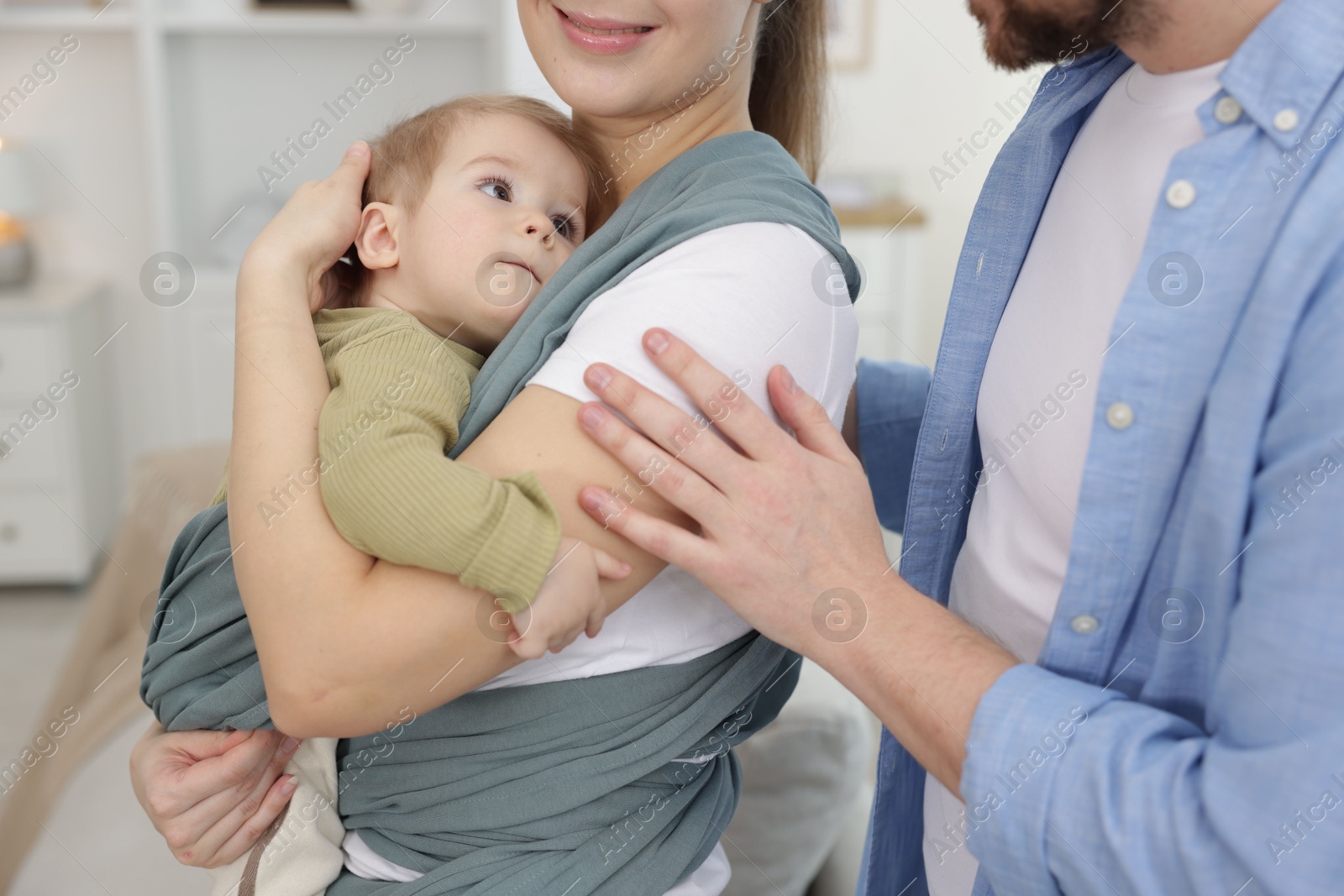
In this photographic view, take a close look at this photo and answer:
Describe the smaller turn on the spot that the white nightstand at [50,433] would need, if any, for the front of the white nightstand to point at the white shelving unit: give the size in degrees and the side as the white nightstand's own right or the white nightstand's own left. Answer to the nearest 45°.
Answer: approximately 90° to the white nightstand's own left

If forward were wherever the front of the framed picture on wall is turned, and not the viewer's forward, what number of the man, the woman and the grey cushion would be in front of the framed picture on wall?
3

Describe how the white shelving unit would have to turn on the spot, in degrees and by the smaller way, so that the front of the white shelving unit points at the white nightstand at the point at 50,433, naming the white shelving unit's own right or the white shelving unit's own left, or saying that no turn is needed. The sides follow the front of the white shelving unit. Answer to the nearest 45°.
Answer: approximately 90° to the white shelving unit's own right

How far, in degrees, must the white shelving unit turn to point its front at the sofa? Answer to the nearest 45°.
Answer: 0° — it already faces it

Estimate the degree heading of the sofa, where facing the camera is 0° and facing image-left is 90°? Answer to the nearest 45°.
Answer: approximately 0°

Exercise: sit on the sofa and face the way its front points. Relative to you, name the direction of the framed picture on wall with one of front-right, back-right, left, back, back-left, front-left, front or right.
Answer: back-left

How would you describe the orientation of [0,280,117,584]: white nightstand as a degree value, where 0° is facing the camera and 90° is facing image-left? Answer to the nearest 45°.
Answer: approximately 0°

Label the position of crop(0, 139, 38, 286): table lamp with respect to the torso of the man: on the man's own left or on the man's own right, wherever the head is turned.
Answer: on the man's own right

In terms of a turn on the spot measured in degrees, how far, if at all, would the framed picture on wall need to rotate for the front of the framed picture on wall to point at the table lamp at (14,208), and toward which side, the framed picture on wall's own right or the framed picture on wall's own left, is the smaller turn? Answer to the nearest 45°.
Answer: approximately 45° to the framed picture on wall's own right
